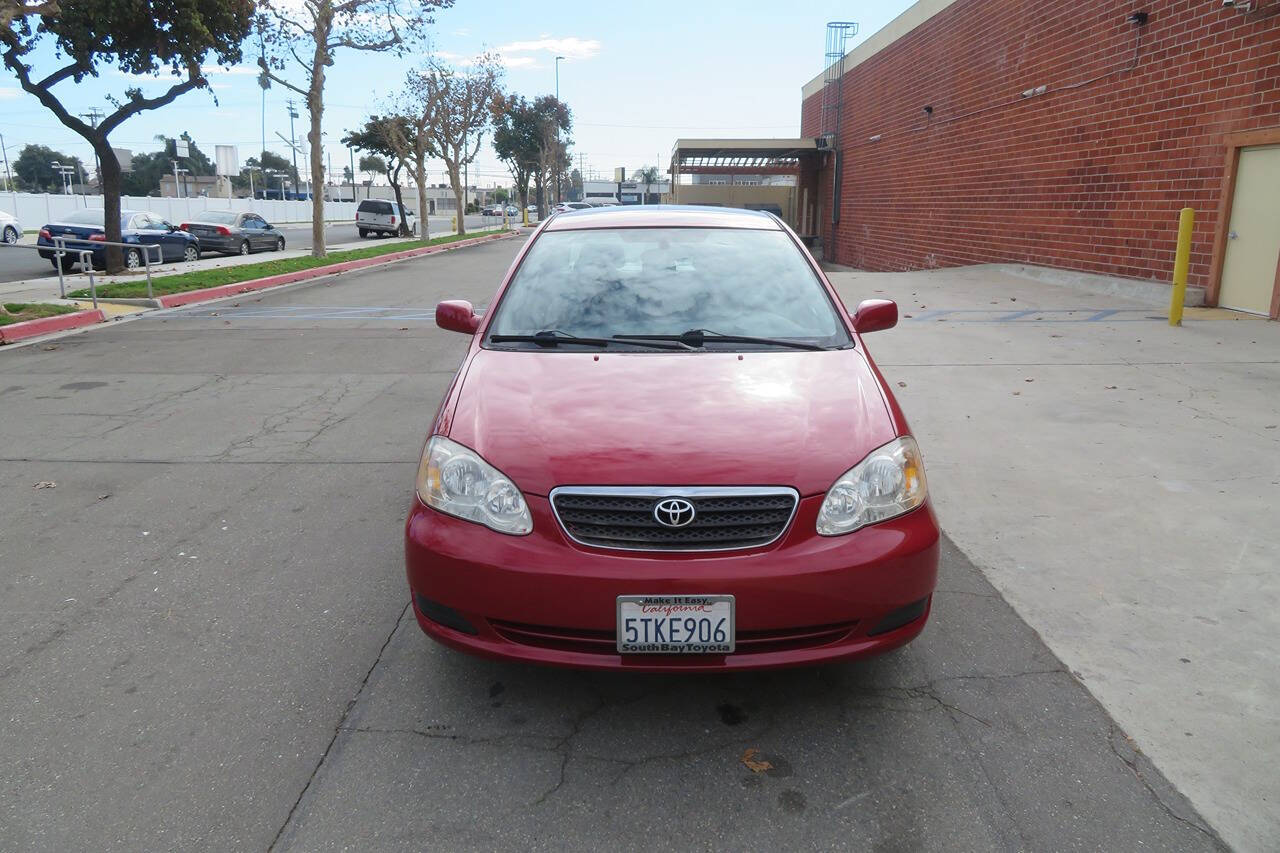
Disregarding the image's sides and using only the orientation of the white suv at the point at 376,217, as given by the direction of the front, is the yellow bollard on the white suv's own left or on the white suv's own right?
on the white suv's own right

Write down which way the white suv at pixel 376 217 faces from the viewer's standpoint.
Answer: facing away from the viewer and to the right of the viewer

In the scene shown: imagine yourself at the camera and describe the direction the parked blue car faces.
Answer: facing away from the viewer and to the right of the viewer

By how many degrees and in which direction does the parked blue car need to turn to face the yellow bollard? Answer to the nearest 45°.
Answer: approximately 90° to its right

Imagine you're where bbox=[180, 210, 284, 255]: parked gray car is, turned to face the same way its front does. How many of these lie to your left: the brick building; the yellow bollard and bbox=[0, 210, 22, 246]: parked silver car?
1

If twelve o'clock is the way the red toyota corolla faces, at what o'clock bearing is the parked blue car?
The parked blue car is roughly at 5 o'clock from the red toyota corolla.

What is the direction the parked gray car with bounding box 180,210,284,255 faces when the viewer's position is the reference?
facing away from the viewer and to the right of the viewer

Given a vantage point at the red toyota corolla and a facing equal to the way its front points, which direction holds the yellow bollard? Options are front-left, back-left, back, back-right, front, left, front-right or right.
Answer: back-left

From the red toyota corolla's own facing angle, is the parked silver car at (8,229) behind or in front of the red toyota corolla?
behind

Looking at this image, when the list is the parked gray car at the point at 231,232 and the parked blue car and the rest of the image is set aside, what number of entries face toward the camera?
0

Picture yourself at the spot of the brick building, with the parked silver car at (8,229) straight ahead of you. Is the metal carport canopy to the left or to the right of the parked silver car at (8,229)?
right
